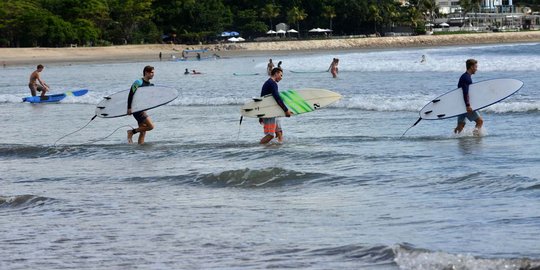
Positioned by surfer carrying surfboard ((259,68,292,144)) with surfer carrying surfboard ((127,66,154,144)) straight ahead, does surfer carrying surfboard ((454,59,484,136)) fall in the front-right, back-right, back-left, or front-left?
back-right

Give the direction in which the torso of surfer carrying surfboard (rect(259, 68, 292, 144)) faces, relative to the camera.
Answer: to the viewer's right

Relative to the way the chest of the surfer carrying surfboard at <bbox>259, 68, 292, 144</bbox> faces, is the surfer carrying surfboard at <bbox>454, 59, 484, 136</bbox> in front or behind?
in front

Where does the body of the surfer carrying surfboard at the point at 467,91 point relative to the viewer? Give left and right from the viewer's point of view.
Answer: facing to the right of the viewer

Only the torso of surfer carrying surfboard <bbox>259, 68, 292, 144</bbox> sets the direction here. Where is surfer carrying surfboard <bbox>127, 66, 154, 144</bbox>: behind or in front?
behind
